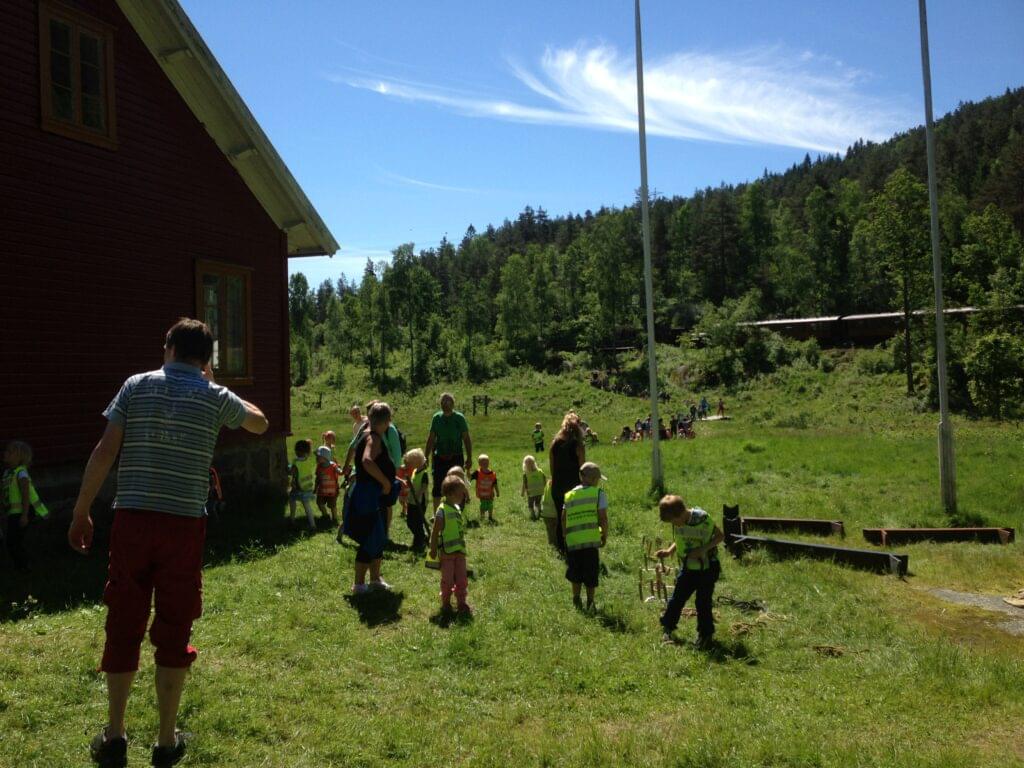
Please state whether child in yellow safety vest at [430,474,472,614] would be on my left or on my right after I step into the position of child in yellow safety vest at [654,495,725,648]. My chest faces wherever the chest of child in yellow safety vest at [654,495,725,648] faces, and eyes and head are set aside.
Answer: on my right

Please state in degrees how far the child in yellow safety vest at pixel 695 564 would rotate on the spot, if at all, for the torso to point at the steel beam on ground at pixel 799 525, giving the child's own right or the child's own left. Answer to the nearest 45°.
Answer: approximately 135° to the child's own right

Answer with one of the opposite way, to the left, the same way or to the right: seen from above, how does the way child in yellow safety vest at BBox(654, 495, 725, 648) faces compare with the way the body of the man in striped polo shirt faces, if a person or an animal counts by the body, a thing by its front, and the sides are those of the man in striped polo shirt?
to the left

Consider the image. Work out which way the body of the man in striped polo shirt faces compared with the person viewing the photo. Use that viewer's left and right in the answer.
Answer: facing away from the viewer

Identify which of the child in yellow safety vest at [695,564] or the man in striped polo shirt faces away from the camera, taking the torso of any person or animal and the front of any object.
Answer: the man in striped polo shirt

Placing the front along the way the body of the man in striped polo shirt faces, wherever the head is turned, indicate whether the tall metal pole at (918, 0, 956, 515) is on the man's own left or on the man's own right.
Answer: on the man's own right

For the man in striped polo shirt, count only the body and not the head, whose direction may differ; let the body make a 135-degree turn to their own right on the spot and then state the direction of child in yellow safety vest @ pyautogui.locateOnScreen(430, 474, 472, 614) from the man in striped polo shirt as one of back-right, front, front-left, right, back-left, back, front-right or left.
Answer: left

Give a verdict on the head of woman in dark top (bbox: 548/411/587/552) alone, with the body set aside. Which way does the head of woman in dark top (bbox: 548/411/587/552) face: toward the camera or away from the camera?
away from the camera

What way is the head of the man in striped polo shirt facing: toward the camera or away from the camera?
away from the camera

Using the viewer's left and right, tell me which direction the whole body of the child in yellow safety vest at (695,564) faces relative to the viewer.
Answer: facing the viewer and to the left of the viewer

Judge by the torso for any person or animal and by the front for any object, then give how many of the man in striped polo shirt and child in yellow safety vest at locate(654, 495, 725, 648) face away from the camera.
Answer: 1
